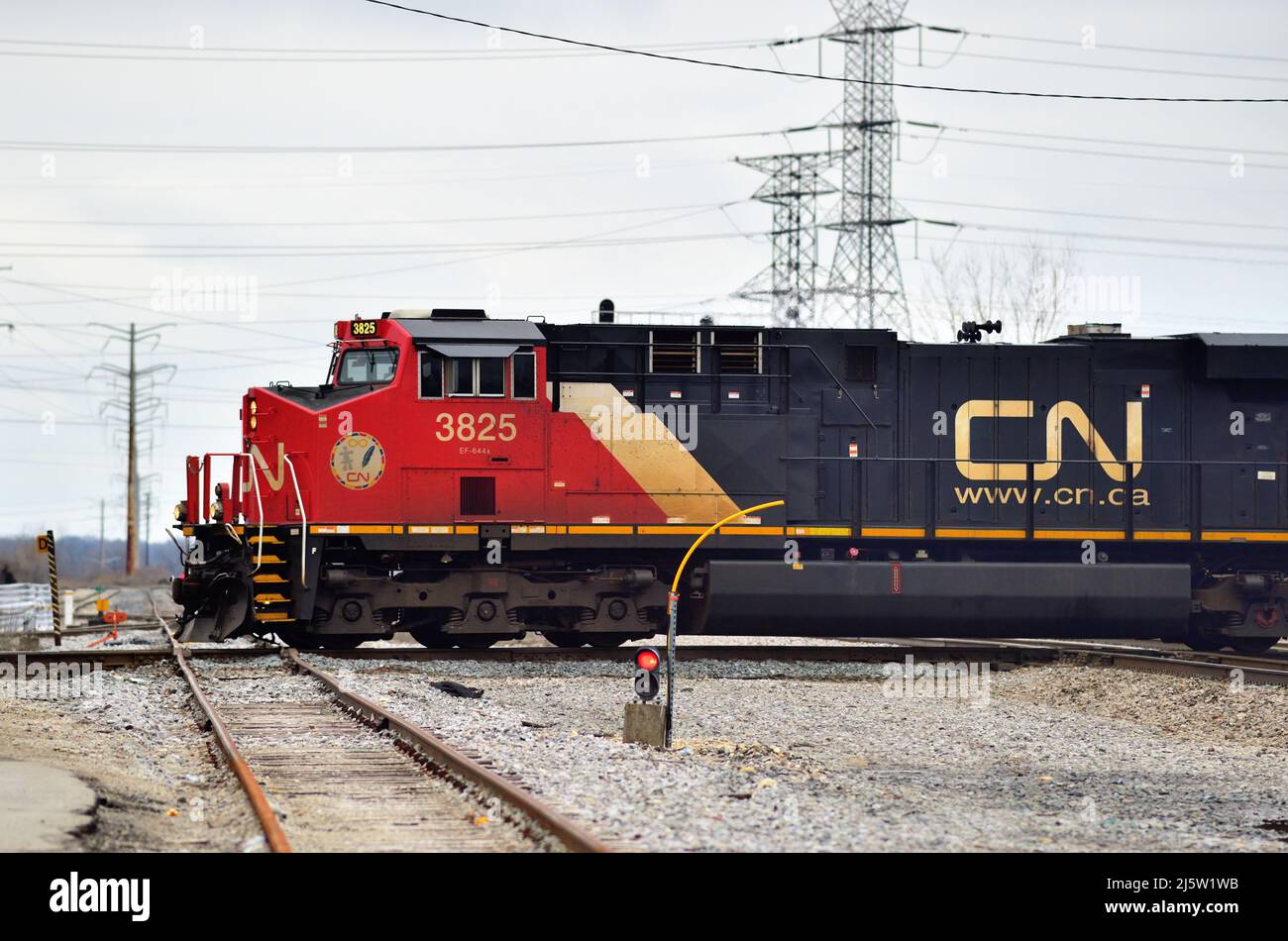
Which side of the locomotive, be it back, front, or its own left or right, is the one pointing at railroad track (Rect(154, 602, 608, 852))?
left

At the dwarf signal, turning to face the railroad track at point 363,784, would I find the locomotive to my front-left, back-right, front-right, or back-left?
back-right

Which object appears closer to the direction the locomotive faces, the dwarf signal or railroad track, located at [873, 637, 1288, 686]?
the dwarf signal

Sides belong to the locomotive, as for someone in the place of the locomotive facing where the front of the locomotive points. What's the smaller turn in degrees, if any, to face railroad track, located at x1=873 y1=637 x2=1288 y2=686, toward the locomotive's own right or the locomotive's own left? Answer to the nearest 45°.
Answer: approximately 180°

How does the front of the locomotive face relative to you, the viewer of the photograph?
facing to the left of the viewer

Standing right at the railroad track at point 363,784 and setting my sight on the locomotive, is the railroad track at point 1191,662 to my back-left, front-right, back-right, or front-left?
front-right

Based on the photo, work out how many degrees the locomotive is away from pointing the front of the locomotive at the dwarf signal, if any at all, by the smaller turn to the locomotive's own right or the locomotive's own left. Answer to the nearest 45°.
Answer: approximately 90° to the locomotive's own left
